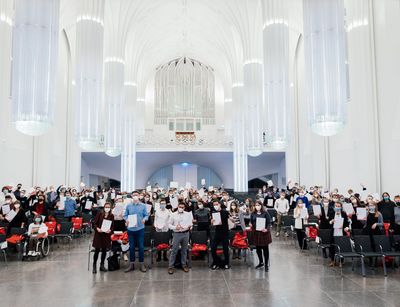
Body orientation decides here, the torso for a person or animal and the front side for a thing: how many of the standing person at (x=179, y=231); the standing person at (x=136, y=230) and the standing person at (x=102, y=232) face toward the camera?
3

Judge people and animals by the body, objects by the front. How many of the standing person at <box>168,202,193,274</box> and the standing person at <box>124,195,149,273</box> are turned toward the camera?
2

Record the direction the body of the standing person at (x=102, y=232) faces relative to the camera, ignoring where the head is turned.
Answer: toward the camera

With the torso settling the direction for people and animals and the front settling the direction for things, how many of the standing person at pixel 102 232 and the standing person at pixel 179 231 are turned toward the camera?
2

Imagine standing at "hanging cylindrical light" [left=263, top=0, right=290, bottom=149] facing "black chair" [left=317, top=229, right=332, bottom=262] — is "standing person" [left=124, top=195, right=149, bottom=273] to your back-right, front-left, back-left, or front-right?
front-right

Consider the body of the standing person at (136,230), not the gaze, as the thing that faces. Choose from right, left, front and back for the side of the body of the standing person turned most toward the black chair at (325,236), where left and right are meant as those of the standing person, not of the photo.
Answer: left

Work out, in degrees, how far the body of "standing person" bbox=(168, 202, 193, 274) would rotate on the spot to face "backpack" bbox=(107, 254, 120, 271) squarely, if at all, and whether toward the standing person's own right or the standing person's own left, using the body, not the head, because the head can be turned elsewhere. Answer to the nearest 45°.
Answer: approximately 90° to the standing person's own right

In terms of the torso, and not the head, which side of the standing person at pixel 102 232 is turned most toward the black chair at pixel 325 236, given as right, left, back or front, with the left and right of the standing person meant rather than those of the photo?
left

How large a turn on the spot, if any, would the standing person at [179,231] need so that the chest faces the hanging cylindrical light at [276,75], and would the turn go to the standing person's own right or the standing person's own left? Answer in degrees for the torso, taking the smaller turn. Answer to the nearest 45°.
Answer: approximately 135° to the standing person's own left

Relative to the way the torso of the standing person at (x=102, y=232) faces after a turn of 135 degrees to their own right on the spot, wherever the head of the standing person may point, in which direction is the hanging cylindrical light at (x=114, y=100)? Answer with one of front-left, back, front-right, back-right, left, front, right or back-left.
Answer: front-right

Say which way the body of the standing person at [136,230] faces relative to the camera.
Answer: toward the camera

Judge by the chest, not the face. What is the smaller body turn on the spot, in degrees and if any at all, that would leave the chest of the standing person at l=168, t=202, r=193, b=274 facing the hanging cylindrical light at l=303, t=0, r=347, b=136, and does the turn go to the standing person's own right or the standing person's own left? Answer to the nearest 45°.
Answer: approximately 135° to the standing person's own left

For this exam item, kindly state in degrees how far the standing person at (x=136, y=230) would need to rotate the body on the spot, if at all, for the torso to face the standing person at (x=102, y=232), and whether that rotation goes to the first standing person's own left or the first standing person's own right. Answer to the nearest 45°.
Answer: approximately 90° to the first standing person's own right
